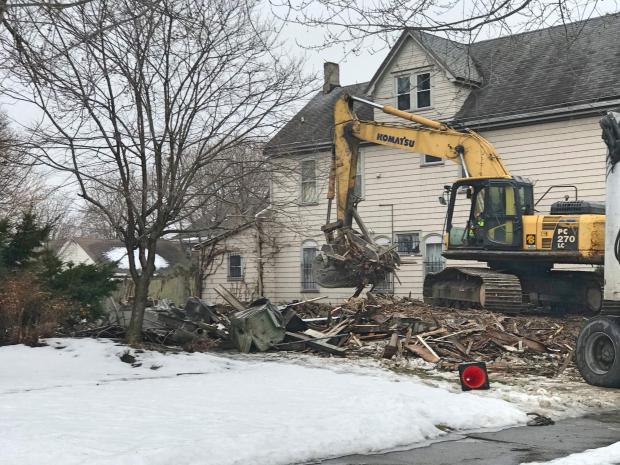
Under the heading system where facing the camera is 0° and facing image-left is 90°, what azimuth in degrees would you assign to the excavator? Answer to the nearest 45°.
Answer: approximately 90°

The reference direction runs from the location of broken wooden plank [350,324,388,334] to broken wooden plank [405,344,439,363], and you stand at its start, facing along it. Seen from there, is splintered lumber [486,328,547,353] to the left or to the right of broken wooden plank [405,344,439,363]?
left

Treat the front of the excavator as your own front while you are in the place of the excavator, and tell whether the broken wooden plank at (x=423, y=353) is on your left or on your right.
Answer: on your left

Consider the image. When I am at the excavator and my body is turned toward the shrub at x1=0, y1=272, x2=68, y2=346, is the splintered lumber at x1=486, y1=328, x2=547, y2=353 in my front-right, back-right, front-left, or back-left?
front-left

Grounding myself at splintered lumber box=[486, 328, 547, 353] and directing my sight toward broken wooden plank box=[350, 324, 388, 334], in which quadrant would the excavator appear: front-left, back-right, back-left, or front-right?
front-right

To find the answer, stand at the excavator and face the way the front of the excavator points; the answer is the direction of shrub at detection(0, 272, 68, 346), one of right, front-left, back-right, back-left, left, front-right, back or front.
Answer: front-left

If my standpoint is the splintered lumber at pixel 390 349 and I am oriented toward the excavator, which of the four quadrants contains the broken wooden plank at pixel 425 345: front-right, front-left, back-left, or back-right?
front-right

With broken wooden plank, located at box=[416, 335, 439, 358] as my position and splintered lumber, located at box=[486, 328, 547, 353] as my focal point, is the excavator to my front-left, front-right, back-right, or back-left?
front-left

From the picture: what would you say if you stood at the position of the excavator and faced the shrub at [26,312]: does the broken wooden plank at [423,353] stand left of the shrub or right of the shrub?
left
